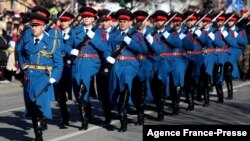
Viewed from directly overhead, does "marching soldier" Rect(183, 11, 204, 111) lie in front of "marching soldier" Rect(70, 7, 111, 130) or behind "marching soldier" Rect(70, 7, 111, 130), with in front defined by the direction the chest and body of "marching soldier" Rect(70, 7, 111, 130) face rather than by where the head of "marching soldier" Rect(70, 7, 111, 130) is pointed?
behind

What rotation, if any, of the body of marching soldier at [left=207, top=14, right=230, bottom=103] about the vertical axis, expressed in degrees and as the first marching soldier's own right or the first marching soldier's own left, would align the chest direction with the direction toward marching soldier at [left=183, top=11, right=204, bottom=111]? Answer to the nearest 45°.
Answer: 0° — they already face them

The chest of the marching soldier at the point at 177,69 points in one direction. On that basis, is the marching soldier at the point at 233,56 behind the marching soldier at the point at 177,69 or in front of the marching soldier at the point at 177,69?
behind

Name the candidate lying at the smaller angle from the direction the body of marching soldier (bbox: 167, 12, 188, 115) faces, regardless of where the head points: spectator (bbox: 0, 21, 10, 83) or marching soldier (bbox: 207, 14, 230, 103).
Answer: the spectator

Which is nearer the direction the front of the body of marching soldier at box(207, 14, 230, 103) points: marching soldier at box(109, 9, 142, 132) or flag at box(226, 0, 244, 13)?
the marching soldier

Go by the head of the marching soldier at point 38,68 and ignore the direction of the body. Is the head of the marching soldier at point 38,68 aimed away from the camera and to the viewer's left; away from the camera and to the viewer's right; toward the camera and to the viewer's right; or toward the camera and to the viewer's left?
toward the camera and to the viewer's left

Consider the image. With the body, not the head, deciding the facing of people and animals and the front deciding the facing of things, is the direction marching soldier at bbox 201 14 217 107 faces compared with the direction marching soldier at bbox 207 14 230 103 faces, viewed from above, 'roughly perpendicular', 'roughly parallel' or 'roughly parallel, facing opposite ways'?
roughly parallel

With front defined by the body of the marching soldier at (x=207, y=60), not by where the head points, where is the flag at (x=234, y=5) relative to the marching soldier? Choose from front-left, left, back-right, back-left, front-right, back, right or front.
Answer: back-right

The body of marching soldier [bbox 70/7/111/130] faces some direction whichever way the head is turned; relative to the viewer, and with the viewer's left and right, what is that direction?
facing the viewer and to the left of the viewer

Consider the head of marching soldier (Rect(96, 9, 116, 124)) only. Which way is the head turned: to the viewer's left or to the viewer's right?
to the viewer's left

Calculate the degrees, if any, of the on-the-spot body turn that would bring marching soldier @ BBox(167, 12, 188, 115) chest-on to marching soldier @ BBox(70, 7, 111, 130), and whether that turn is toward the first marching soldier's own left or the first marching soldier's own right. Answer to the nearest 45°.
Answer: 0° — they already face them

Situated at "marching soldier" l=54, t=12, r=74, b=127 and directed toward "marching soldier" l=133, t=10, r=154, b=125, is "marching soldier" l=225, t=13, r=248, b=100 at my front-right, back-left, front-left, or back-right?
front-left

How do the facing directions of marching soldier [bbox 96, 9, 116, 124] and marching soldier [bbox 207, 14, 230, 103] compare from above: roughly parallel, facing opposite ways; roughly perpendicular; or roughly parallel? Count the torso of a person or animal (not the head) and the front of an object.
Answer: roughly parallel

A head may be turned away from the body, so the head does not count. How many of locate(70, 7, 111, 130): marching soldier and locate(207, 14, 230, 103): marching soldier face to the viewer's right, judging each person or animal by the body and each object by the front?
0

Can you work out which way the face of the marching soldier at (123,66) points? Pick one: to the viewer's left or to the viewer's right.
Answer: to the viewer's left
